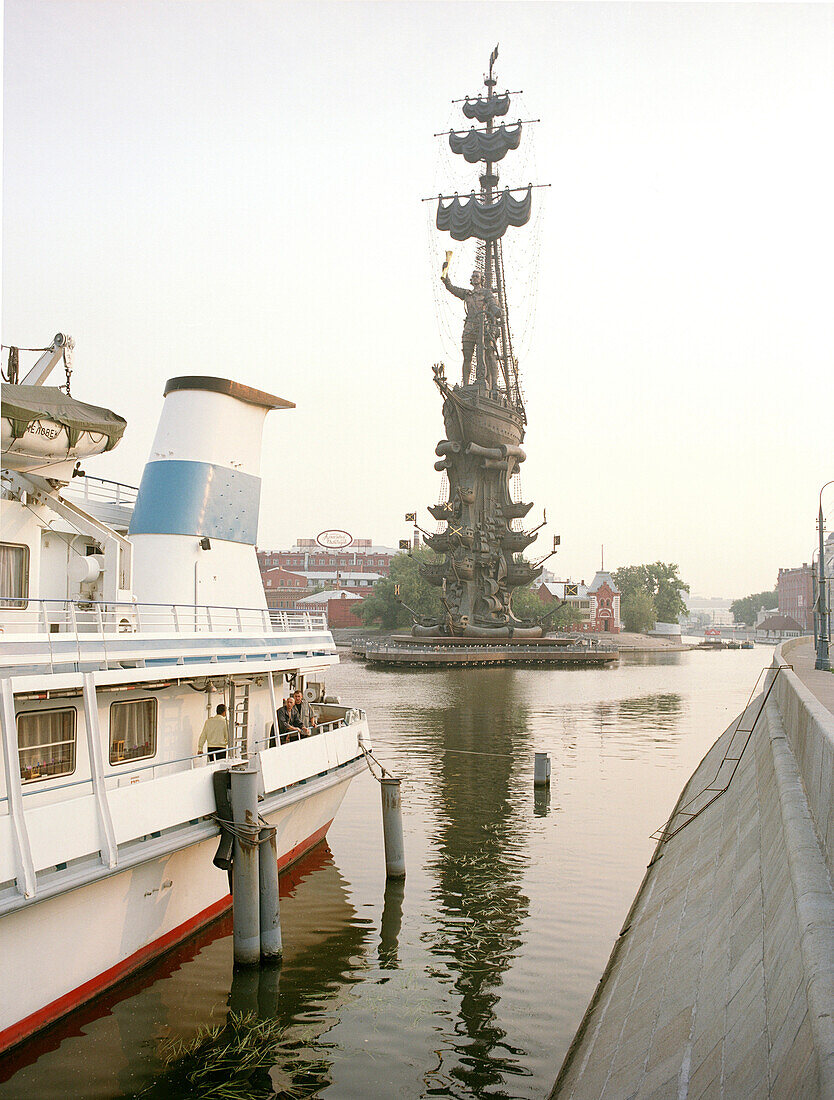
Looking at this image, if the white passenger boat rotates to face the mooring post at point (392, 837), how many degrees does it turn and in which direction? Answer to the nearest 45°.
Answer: approximately 180°

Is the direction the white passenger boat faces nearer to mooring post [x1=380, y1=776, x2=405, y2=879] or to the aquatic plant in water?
the aquatic plant in water

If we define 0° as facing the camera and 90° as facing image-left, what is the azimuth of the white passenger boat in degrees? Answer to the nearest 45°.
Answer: approximately 45°
